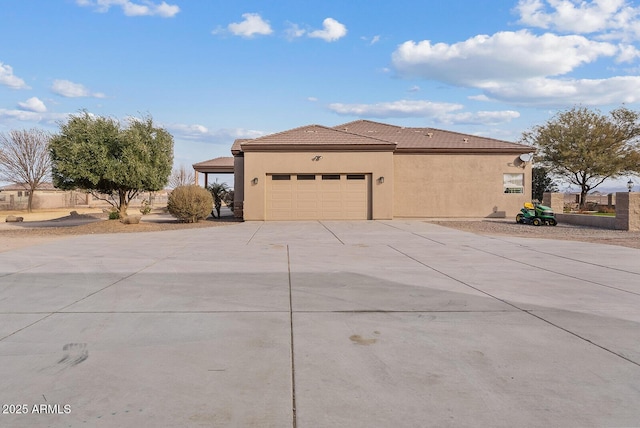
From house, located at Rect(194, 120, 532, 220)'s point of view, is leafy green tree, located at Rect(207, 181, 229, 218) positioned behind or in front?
in front

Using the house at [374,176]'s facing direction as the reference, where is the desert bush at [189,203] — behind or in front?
in front

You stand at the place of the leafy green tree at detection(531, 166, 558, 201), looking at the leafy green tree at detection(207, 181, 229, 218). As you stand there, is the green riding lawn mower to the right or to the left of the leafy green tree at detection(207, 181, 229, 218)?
left
